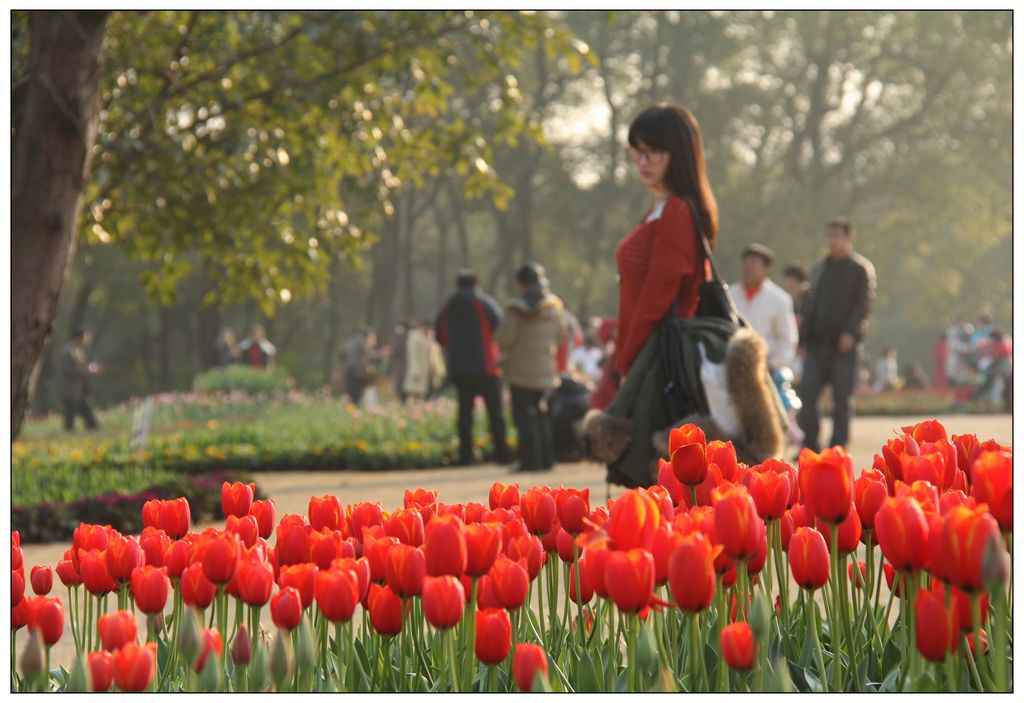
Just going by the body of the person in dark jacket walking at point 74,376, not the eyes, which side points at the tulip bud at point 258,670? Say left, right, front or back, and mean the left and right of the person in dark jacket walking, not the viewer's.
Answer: right

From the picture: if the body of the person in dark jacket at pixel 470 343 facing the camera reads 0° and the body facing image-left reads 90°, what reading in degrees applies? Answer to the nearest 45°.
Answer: approximately 180°

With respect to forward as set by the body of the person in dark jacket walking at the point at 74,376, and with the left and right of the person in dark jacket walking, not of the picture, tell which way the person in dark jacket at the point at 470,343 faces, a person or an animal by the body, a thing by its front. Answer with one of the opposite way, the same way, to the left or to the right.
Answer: to the left

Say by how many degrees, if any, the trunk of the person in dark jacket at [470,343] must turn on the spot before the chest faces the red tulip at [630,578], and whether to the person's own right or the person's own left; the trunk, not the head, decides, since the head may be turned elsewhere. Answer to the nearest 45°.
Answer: approximately 180°

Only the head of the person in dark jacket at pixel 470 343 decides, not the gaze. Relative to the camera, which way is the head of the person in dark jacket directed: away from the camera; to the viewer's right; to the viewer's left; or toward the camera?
away from the camera

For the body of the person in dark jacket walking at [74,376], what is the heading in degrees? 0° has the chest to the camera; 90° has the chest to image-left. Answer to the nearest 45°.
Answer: approximately 270°
